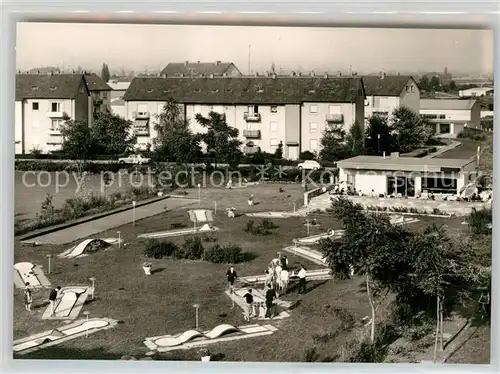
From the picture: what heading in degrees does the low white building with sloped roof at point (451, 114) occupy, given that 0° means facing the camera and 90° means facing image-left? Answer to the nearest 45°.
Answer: approximately 0°

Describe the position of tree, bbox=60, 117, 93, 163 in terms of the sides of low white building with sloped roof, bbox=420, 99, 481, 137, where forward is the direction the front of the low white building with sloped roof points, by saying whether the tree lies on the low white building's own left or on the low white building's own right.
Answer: on the low white building's own right
